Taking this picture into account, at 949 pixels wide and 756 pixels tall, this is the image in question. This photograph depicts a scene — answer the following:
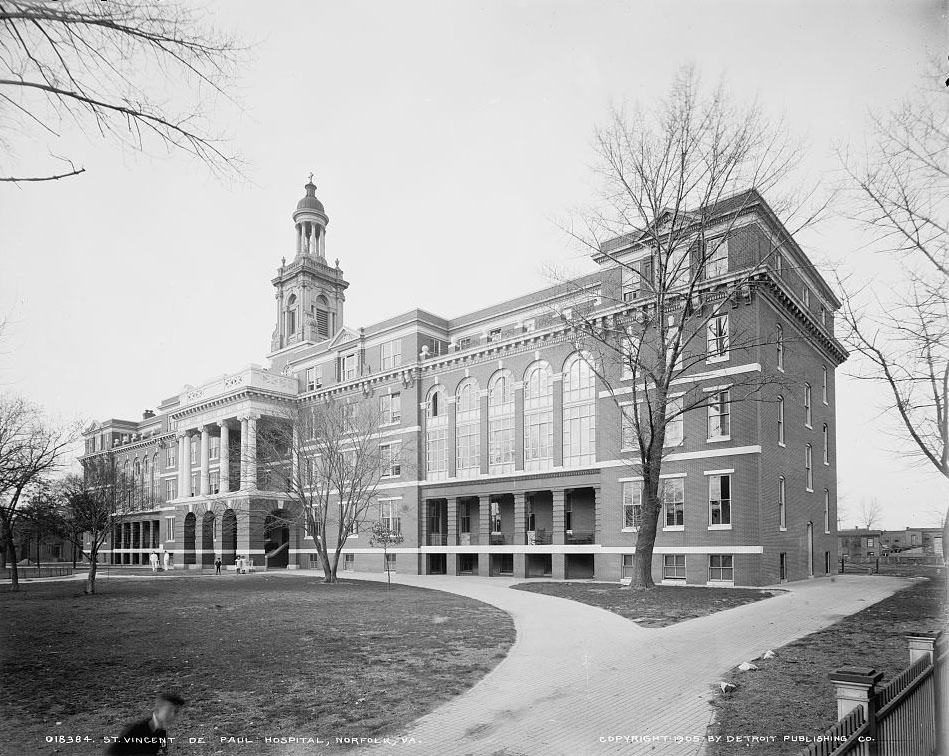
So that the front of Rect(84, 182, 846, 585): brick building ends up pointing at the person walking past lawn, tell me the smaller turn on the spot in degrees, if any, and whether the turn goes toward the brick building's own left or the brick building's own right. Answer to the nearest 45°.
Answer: approximately 45° to the brick building's own left

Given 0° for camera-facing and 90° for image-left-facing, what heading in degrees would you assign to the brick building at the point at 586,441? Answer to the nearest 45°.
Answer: approximately 45°
